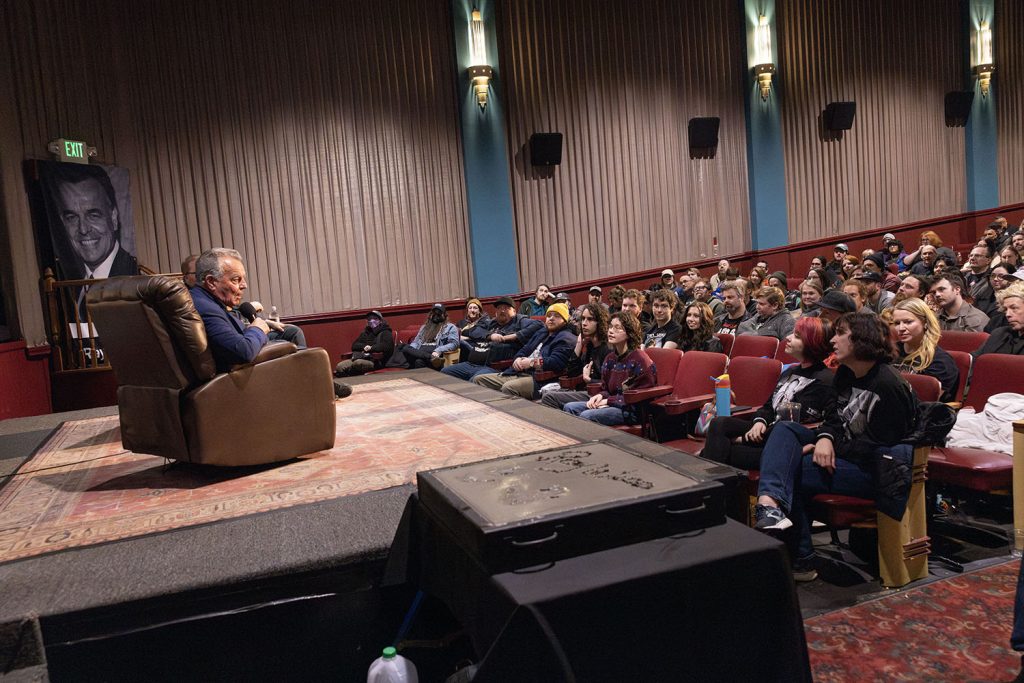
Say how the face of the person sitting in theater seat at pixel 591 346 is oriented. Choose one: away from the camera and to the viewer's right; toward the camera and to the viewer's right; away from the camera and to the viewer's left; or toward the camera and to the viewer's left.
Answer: toward the camera and to the viewer's left

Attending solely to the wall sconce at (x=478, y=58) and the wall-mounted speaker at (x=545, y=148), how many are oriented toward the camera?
2

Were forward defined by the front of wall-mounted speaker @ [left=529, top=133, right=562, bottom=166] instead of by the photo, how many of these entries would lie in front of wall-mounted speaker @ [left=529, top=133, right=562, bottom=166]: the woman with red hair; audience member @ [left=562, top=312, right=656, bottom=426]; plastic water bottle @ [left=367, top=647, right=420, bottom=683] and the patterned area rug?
4

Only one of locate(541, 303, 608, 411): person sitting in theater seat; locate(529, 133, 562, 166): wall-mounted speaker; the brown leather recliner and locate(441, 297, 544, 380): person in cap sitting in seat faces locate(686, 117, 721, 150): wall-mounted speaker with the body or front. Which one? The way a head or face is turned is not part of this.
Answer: the brown leather recliner

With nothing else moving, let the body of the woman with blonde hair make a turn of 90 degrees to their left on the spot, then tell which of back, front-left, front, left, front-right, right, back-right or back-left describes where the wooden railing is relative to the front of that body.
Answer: back-right

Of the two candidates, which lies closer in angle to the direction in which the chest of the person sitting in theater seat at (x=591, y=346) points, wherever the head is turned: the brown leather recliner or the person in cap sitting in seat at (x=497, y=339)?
the brown leather recliner

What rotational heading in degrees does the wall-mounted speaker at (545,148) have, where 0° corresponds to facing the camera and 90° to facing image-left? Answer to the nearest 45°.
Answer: approximately 0°

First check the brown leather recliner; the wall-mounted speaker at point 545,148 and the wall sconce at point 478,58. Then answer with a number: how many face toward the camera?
2

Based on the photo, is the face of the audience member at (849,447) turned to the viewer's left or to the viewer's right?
to the viewer's left

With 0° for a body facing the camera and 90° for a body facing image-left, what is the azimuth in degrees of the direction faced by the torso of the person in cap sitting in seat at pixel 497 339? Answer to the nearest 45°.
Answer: approximately 45°

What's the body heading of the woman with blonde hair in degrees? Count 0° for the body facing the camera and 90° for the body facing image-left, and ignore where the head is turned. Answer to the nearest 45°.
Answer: approximately 45°

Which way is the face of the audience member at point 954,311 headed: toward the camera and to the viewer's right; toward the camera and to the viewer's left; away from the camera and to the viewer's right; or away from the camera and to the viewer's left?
toward the camera and to the viewer's left

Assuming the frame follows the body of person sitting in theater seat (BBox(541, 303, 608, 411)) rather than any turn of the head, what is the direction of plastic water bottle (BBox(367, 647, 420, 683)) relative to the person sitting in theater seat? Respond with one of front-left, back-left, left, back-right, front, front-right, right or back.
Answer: front-left

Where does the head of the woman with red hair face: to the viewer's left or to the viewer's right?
to the viewer's left
